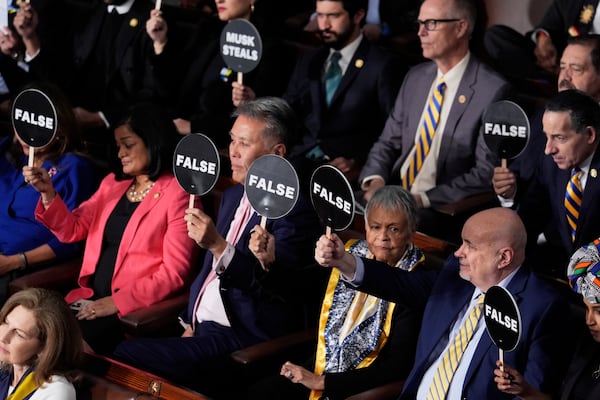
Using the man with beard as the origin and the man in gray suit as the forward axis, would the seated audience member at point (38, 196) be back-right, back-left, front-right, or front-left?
back-right

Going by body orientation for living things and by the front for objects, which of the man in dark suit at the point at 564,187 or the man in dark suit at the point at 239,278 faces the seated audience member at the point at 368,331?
the man in dark suit at the point at 564,187

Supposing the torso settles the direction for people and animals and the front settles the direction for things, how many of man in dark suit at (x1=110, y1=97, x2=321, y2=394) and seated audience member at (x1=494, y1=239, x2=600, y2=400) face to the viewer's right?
0

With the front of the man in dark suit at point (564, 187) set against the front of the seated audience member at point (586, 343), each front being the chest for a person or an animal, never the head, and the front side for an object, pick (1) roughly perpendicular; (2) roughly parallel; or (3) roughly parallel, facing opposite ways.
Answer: roughly parallel

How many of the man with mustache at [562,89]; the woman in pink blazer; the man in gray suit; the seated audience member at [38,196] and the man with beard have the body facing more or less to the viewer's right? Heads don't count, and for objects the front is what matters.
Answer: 0

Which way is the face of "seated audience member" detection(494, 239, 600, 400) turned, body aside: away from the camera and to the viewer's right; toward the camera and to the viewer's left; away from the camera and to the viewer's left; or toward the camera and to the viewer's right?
toward the camera and to the viewer's left

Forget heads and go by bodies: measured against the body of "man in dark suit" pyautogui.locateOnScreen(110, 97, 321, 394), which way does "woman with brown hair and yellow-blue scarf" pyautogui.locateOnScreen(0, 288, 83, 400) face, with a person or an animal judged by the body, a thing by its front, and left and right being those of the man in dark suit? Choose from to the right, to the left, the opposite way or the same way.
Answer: the same way

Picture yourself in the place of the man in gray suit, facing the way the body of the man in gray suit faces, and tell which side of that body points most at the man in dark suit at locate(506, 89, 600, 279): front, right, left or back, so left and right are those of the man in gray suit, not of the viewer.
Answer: left

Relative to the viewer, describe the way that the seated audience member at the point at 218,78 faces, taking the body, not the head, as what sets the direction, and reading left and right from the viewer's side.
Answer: facing the viewer and to the left of the viewer

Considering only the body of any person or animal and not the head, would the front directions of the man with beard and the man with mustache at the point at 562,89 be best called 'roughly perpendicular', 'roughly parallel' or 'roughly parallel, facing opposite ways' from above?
roughly parallel

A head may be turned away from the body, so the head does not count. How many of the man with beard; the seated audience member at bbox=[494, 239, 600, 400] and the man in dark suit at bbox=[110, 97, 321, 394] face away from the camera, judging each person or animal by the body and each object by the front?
0

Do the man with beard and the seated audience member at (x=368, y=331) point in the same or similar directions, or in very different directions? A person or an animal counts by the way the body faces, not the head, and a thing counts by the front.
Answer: same or similar directions

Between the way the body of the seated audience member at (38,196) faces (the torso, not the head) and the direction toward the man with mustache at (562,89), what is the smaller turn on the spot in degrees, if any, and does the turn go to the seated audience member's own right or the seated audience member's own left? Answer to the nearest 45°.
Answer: approximately 135° to the seated audience member's own left

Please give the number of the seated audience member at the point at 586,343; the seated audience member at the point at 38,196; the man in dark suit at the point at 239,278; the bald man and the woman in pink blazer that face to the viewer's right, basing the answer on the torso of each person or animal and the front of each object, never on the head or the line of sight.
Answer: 0

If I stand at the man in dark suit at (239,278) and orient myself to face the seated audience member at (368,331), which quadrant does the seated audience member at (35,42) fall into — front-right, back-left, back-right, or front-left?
back-left

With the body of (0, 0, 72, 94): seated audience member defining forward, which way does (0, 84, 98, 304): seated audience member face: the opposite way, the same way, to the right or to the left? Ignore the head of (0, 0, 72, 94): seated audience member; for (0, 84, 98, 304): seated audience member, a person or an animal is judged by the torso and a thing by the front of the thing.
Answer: the same way

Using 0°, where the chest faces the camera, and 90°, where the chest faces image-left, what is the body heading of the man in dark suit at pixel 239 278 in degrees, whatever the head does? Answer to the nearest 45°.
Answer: approximately 45°
